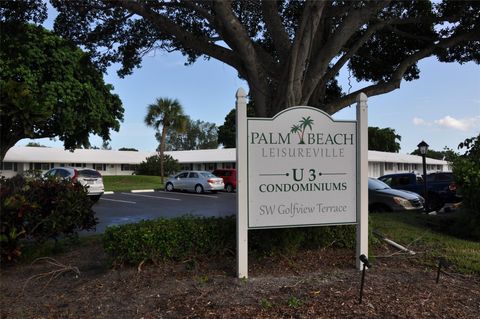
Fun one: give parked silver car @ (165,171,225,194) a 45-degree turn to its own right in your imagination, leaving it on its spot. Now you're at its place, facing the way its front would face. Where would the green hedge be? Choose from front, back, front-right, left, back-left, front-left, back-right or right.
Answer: back

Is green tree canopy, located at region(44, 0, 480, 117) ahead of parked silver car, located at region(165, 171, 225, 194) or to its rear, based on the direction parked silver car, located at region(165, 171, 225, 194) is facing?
to the rear

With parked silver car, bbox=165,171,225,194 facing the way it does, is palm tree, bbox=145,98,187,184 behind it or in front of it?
in front

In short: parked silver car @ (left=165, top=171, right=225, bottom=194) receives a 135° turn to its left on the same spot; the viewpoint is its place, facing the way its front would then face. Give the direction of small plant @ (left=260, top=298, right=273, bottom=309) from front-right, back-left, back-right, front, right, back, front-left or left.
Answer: front

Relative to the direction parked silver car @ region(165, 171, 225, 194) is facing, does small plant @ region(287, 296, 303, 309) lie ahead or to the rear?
to the rear

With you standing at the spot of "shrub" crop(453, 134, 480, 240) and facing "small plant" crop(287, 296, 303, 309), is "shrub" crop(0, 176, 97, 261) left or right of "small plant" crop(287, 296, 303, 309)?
right

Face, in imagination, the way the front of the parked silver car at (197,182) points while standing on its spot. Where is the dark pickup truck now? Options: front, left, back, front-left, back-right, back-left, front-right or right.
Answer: back

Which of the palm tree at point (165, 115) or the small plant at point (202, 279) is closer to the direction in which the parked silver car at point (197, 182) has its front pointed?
the palm tree

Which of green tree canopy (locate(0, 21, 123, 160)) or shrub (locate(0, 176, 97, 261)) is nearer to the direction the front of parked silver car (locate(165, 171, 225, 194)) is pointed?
the green tree canopy

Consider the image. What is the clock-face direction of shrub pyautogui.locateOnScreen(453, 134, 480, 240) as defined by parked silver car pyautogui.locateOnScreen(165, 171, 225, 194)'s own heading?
The shrub is roughly at 7 o'clock from the parked silver car.

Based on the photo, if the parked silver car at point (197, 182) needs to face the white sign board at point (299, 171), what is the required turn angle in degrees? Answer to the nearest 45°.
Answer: approximately 135° to its left

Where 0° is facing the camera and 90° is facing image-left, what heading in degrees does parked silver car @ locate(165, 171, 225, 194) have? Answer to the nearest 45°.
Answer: approximately 135°
